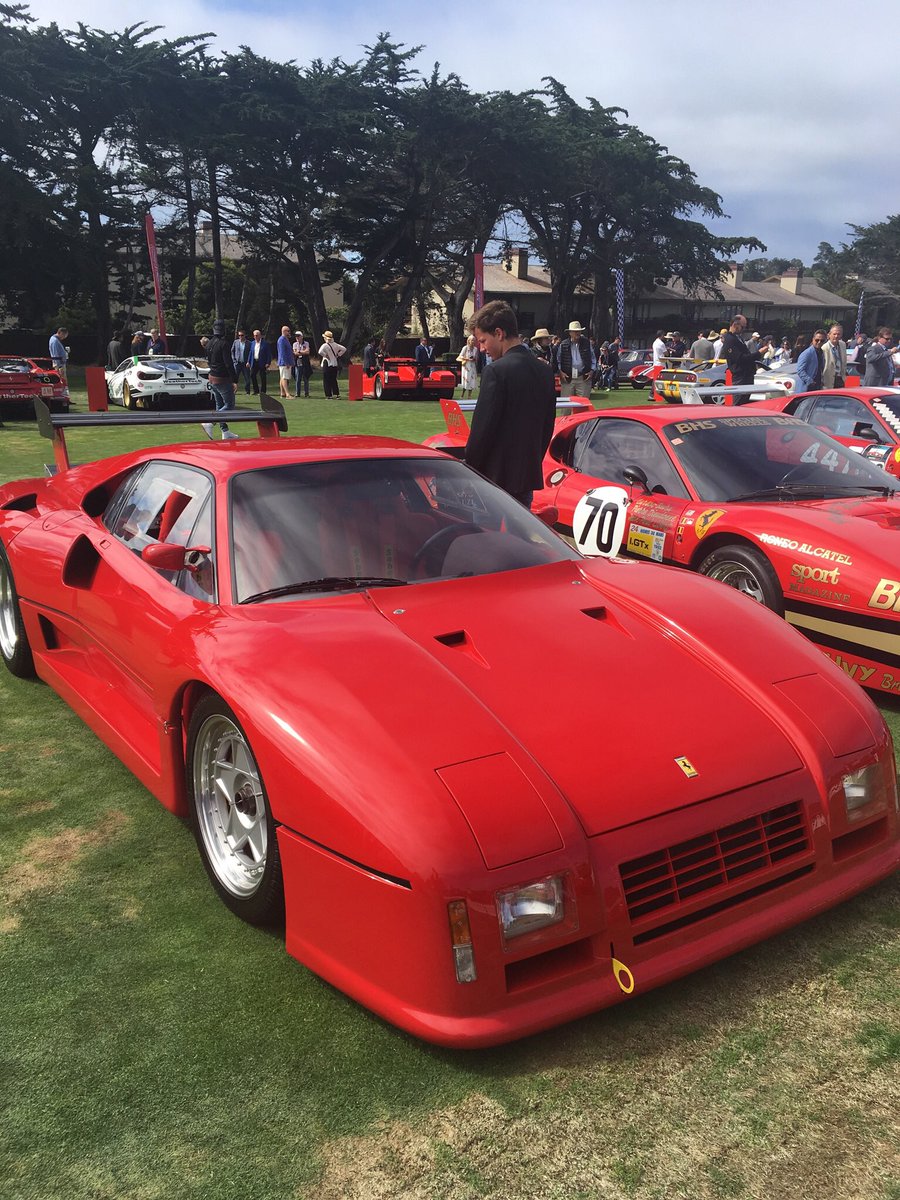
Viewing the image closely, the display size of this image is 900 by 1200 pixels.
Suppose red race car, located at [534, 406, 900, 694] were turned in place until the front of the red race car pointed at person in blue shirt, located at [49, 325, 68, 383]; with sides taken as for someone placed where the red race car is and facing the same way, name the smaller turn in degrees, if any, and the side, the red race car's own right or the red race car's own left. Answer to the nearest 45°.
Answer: approximately 180°

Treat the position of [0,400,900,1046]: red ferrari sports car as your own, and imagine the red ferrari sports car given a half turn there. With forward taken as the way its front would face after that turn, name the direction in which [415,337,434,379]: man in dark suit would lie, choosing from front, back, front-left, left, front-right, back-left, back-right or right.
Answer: front-right

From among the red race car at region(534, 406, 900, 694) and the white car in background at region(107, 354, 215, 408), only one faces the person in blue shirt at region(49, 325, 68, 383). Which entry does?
the white car in background

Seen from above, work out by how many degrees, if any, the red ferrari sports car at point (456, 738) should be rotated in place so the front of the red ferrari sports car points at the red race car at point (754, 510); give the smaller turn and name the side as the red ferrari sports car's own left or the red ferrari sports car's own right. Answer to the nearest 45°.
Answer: approximately 90° to the red ferrari sports car's own left

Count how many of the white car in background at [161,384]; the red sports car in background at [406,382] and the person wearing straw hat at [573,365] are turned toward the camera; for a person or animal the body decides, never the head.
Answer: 1

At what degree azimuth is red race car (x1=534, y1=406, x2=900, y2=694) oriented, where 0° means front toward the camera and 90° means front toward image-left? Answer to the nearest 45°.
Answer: approximately 315°

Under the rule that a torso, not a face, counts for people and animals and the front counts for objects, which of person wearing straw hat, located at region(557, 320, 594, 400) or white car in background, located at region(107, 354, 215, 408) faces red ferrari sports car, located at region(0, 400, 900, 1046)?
the person wearing straw hat
